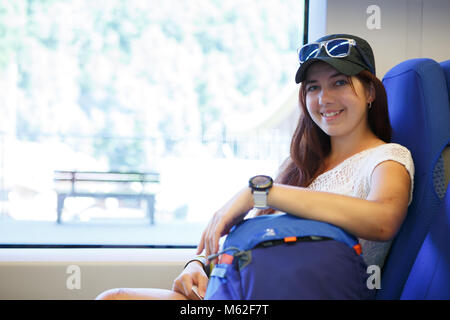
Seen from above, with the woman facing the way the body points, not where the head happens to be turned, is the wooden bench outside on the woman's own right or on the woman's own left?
on the woman's own right

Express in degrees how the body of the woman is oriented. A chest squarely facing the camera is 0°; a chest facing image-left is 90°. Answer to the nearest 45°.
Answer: approximately 45°
